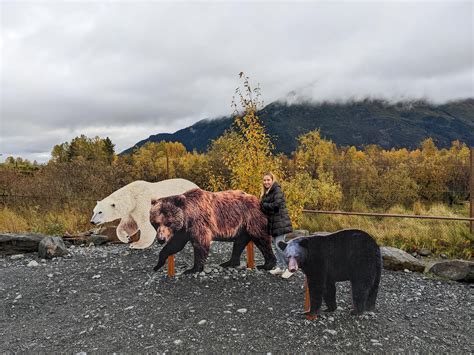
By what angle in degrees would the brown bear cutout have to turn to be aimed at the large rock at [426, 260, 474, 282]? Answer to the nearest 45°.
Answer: approximately 180°

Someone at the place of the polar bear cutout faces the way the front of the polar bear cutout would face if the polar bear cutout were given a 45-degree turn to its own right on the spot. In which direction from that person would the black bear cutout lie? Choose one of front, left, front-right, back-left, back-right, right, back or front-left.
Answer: back

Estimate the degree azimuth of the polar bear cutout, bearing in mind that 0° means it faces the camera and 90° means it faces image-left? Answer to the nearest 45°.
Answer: approximately 90°

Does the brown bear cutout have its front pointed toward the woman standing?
no

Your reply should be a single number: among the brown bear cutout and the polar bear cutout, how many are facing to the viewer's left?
2

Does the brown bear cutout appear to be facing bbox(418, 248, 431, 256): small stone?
no

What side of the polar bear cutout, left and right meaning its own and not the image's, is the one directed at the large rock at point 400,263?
back

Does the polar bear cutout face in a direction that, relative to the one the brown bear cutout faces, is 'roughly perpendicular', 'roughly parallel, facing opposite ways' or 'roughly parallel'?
roughly parallel

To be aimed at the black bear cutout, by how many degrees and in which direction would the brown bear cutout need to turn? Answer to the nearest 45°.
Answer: approximately 135° to its left

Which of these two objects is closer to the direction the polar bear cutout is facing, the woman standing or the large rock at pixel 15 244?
the large rock

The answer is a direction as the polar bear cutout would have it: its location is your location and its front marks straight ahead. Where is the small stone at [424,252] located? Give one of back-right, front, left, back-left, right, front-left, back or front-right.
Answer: back

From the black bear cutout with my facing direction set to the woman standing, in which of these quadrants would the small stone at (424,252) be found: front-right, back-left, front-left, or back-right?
front-right

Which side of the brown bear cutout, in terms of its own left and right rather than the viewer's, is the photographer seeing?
left
